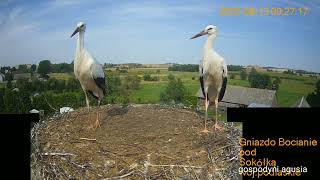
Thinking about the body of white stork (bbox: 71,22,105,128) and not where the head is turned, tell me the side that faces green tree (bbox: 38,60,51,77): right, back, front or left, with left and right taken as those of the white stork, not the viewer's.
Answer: right

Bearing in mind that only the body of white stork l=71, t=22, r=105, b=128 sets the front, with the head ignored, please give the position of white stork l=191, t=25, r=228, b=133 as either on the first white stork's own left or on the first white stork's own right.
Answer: on the first white stork's own left

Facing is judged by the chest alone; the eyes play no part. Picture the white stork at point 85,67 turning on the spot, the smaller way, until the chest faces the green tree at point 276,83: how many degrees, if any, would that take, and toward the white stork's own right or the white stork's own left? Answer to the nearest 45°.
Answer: approximately 135° to the white stork's own left

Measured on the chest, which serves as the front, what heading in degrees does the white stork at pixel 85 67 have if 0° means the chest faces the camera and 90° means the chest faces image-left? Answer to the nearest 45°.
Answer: approximately 45°

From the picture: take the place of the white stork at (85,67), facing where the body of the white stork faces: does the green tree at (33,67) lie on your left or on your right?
on your right
